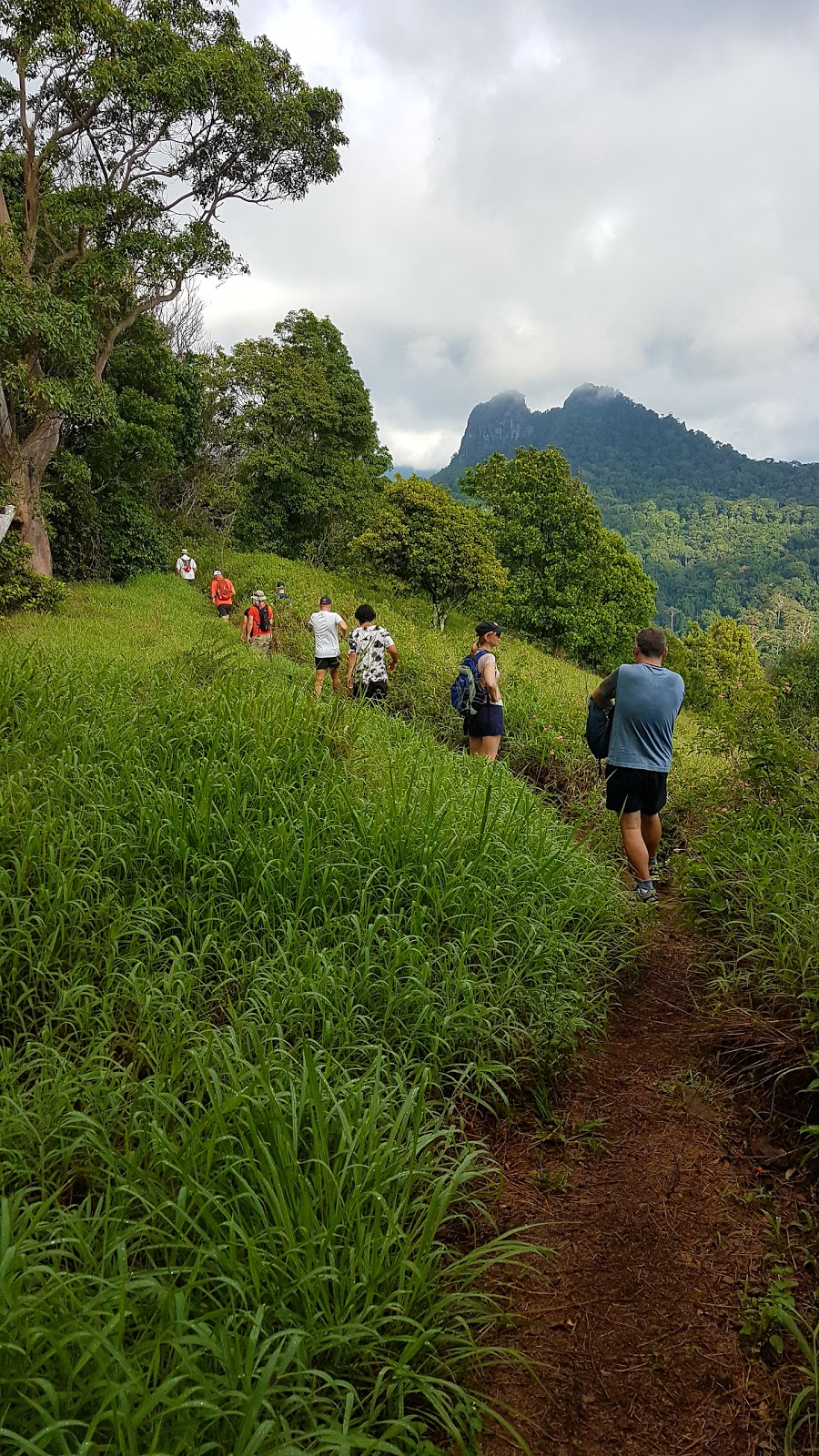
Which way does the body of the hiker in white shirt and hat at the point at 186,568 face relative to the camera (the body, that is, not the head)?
away from the camera

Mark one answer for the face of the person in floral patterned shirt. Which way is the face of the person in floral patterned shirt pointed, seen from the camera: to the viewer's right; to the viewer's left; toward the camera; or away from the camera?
away from the camera

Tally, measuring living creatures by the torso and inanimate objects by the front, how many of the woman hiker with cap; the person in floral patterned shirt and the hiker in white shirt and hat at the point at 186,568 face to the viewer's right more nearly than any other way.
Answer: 1

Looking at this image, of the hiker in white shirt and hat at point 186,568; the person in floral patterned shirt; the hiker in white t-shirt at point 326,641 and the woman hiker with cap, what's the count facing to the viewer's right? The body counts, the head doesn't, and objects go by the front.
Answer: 1

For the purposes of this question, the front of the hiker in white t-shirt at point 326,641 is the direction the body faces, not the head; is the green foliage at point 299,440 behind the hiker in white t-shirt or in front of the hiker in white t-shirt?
in front

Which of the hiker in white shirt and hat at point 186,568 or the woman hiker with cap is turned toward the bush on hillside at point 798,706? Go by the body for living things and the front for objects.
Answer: the woman hiker with cap

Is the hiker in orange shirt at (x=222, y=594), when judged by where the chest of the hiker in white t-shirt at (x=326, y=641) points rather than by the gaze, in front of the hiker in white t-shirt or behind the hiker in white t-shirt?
in front

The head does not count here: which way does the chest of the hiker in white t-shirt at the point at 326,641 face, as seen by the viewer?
away from the camera

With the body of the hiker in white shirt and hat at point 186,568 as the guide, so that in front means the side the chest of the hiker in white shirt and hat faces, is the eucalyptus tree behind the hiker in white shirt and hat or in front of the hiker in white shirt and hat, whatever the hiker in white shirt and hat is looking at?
behind

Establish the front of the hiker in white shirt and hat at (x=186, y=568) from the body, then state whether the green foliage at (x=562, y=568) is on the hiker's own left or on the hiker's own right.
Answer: on the hiker's own right

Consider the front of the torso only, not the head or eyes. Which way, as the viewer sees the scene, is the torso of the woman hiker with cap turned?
to the viewer's right

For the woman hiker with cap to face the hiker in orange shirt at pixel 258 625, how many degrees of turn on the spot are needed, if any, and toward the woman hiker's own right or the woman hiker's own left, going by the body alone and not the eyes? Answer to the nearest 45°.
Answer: approximately 135° to the woman hiker's own left

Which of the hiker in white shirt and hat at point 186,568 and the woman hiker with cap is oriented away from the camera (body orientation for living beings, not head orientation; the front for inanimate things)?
the hiker in white shirt and hat
